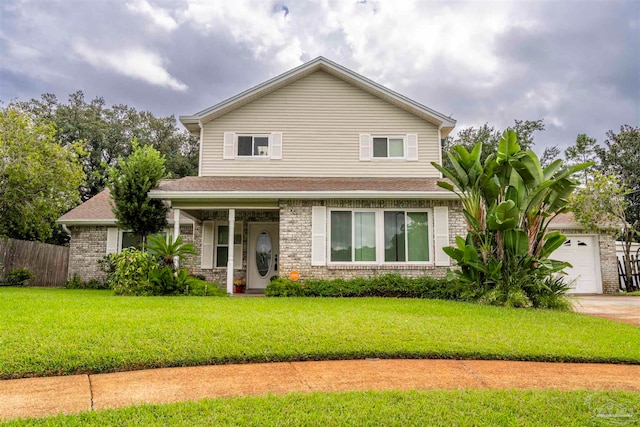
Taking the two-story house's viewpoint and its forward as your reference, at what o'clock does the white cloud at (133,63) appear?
The white cloud is roughly at 4 o'clock from the two-story house.

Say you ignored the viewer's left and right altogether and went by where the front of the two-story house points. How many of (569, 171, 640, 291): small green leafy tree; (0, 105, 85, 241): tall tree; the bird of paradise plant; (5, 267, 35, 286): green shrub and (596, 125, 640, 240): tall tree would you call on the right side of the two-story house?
2

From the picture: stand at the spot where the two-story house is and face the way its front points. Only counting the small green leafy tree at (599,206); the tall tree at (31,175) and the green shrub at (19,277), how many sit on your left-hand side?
1

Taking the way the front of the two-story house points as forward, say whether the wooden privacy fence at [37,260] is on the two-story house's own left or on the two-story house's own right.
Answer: on the two-story house's own right

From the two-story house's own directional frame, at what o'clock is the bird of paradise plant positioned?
The bird of paradise plant is roughly at 10 o'clock from the two-story house.

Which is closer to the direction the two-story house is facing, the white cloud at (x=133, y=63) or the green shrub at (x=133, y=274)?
the green shrub

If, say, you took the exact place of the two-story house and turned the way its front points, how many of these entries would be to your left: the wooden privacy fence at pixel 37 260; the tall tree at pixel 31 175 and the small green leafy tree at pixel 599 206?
1

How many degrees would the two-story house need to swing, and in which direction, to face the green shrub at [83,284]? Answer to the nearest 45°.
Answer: approximately 90° to its right

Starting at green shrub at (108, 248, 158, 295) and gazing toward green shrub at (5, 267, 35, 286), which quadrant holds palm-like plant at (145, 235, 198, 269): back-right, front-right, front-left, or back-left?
back-right

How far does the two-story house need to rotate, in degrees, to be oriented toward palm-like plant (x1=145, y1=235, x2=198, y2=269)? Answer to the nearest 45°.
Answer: approximately 45° to its right

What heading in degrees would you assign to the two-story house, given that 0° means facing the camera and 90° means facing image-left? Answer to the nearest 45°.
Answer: approximately 0°

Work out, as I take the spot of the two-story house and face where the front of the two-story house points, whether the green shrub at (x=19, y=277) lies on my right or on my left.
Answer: on my right

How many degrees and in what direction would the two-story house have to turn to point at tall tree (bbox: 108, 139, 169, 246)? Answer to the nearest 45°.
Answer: approximately 90° to its right

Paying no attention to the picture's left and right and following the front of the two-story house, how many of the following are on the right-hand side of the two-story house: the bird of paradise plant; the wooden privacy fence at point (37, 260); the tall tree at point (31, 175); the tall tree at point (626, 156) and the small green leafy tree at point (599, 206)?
2
